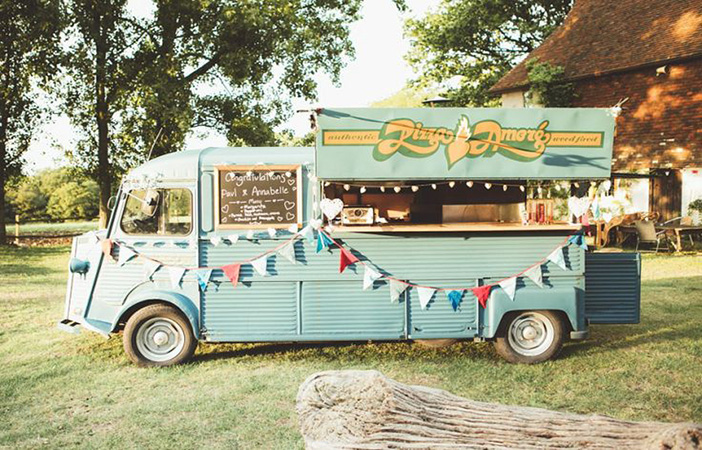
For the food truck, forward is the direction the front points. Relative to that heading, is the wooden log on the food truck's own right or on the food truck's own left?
on the food truck's own left

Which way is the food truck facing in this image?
to the viewer's left

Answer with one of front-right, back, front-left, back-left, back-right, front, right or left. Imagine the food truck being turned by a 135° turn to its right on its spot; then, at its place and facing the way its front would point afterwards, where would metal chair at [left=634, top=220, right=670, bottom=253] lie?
front

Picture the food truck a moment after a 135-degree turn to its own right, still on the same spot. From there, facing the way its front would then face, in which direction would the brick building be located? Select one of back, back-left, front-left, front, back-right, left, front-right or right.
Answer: front
